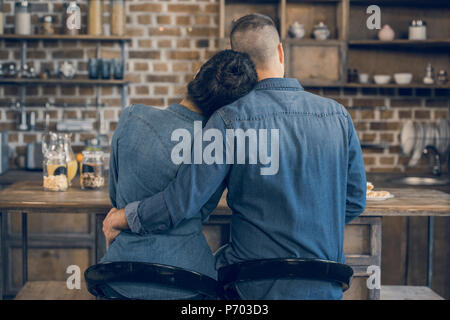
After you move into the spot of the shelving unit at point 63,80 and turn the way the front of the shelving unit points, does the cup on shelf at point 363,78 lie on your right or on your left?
on your left

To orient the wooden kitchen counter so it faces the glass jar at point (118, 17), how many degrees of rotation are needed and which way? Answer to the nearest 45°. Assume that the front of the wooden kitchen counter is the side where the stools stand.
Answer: approximately 135° to its right

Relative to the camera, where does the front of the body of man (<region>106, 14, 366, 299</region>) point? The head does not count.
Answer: away from the camera

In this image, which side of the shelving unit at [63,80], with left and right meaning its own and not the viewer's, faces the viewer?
front

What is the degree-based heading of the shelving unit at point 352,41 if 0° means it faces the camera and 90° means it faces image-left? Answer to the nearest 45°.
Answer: approximately 0°

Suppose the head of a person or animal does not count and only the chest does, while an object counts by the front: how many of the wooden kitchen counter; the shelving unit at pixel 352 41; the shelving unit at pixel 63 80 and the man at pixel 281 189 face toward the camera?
3

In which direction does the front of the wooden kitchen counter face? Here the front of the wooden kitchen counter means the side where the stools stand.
toward the camera

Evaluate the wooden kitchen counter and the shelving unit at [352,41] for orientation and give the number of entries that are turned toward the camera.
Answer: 2

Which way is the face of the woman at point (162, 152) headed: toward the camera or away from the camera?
away from the camera

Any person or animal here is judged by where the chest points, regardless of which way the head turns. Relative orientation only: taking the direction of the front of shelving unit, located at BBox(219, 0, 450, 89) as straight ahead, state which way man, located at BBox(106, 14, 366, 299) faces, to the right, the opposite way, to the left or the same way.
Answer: the opposite way

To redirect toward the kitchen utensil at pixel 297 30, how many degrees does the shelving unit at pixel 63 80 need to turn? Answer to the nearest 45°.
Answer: approximately 90° to its left

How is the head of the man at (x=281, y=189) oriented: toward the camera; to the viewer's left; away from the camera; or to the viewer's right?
away from the camera
